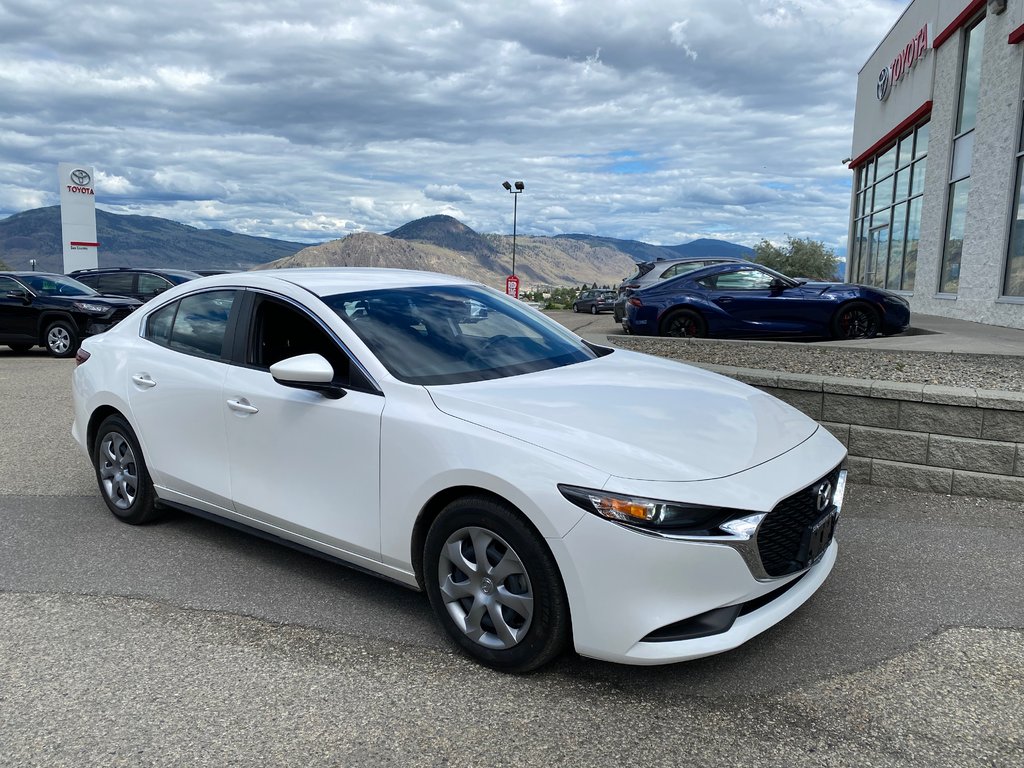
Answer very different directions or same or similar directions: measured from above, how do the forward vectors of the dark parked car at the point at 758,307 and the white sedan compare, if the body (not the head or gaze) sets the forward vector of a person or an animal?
same or similar directions

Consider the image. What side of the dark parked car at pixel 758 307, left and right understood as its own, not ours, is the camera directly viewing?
right

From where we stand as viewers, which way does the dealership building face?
facing the viewer and to the left of the viewer

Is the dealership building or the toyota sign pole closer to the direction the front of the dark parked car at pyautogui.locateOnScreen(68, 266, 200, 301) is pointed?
the dealership building

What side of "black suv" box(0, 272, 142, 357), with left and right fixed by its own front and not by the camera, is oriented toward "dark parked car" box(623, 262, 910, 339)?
front

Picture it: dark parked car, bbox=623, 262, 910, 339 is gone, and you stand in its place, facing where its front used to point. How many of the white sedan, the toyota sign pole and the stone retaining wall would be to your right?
2

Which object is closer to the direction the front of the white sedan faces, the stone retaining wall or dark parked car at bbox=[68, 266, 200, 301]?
the stone retaining wall

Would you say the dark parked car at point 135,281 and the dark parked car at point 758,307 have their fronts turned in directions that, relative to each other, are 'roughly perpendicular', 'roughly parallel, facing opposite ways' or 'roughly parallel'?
roughly parallel

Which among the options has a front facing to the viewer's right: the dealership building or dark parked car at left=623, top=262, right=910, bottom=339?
the dark parked car

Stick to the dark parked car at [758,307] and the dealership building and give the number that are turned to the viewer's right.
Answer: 1

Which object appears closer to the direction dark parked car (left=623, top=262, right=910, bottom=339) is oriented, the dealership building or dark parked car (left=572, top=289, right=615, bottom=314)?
the dealership building
